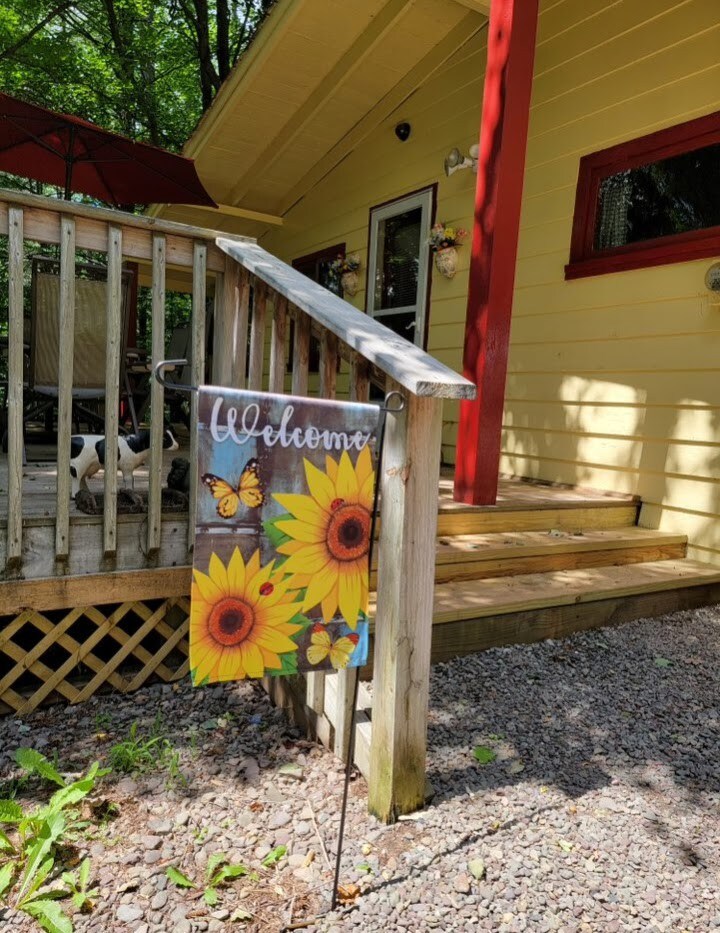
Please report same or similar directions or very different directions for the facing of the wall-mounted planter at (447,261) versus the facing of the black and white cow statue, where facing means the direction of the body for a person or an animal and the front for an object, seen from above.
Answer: very different directions

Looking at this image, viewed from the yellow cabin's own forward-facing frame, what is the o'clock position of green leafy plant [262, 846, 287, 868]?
The green leafy plant is roughly at 11 o'clock from the yellow cabin.

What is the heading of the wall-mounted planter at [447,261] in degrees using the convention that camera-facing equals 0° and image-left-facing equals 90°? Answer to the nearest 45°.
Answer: approximately 45°

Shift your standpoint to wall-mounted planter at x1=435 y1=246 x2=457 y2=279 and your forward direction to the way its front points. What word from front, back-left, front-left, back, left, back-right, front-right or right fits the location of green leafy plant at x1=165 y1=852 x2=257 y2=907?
front-left

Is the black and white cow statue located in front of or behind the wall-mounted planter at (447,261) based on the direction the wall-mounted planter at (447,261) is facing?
in front

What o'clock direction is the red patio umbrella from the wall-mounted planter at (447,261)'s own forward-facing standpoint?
The red patio umbrella is roughly at 1 o'clock from the wall-mounted planter.

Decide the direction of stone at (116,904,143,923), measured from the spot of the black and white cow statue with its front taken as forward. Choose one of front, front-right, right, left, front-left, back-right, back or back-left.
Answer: right

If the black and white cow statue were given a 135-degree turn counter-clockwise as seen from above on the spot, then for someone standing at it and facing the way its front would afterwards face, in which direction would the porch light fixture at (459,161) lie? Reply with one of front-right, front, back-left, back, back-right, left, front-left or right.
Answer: right

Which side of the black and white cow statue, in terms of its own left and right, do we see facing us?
right

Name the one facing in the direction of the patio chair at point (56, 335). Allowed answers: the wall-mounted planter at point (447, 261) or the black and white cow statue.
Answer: the wall-mounted planter

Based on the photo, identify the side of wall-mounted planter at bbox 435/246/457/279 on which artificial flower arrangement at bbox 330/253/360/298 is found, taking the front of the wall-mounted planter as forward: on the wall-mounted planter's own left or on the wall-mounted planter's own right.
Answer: on the wall-mounted planter's own right

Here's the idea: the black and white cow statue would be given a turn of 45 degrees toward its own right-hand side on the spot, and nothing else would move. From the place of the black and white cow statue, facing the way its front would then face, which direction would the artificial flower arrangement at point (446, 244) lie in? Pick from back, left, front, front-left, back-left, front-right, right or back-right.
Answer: left

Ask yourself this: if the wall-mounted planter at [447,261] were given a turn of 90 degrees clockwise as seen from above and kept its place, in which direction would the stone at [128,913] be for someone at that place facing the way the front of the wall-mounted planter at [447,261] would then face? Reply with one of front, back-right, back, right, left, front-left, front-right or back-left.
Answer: back-left

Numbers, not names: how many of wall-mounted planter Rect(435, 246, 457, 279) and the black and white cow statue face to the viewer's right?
1
